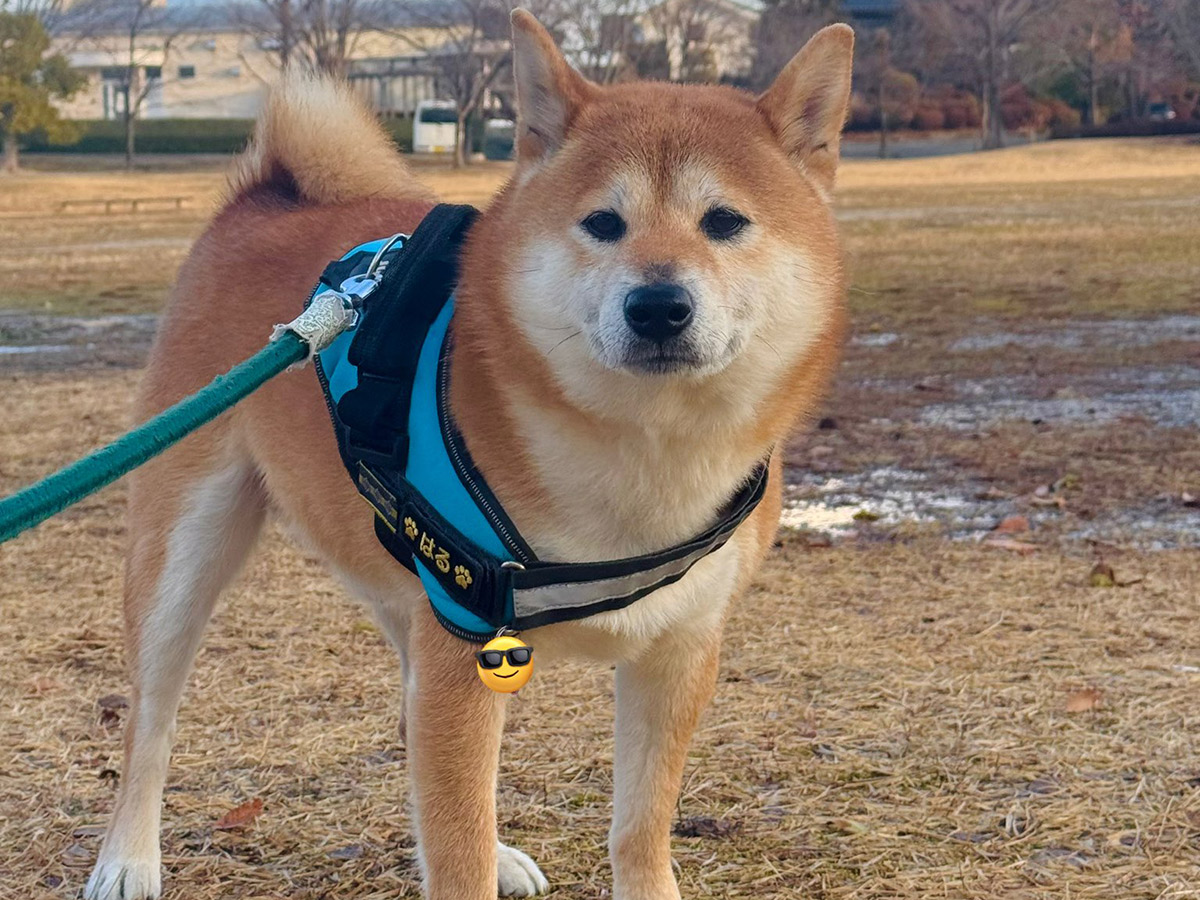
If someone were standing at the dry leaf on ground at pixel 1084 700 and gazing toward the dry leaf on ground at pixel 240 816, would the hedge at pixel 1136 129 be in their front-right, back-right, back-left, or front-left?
back-right

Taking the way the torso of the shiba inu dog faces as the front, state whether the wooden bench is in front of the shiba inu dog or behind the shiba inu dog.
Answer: behind

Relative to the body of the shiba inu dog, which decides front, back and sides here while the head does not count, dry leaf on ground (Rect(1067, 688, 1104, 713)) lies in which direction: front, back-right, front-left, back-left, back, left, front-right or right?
left

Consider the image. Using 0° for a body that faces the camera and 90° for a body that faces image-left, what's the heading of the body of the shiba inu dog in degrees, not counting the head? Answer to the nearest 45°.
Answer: approximately 315°

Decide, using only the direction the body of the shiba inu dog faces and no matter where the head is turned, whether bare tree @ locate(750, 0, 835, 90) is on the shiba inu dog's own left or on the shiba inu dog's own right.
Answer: on the shiba inu dog's own left

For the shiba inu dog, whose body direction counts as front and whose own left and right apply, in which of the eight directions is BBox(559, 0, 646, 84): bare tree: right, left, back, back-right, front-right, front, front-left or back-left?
back-left

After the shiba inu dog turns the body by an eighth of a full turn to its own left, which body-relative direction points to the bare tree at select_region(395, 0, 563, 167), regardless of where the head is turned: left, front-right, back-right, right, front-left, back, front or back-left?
left
